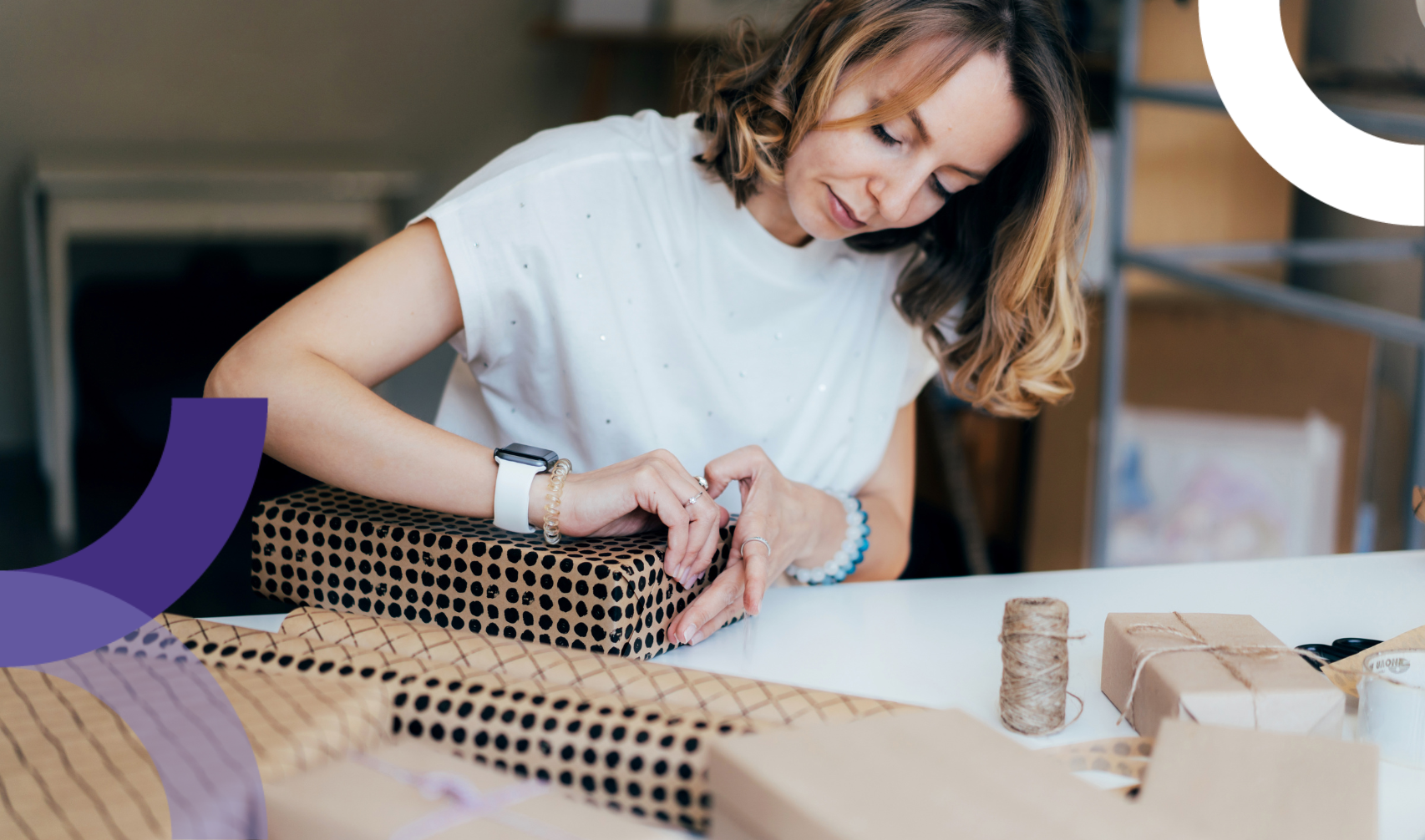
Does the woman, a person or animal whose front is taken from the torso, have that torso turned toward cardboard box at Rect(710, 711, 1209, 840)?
yes

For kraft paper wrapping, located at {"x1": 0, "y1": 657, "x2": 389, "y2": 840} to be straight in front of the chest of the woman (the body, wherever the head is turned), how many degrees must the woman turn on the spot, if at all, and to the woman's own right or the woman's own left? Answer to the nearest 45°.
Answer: approximately 45° to the woman's own right

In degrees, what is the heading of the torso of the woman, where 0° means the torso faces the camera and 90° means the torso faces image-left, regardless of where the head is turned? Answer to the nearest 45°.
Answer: approximately 0°
